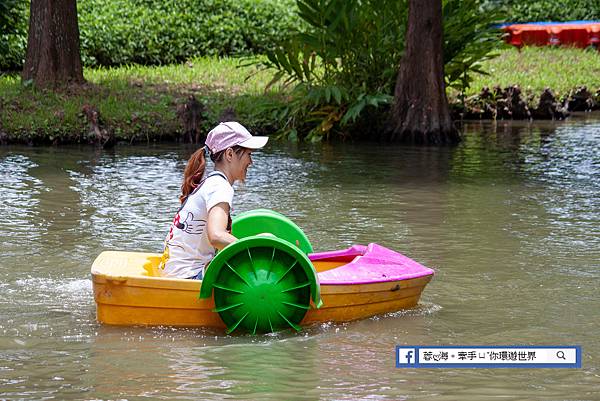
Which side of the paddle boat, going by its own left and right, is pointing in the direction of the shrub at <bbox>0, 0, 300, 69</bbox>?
left

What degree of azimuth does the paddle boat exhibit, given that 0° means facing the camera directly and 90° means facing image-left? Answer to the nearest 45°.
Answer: approximately 270°

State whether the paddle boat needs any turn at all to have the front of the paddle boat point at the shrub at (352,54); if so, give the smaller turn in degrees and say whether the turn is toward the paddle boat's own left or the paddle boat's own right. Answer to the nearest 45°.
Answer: approximately 90° to the paddle boat's own left

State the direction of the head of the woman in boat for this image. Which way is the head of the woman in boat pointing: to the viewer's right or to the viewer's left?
to the viewer's right

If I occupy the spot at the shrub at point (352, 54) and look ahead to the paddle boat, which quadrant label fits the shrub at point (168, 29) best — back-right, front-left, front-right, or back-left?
back-right
